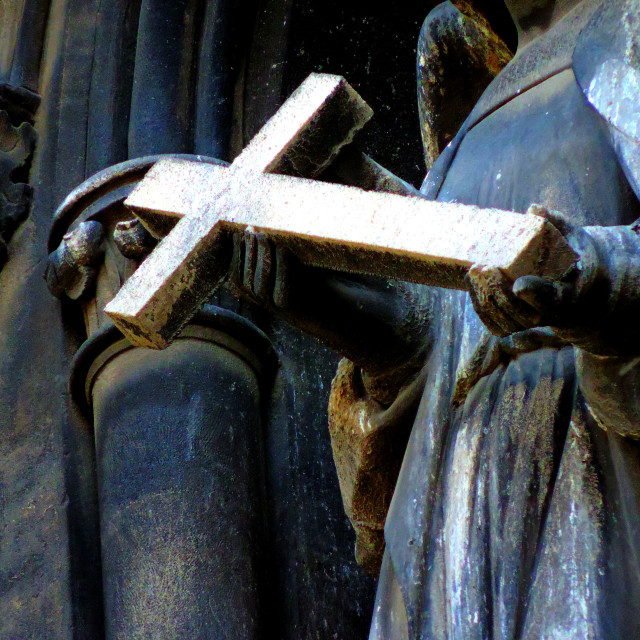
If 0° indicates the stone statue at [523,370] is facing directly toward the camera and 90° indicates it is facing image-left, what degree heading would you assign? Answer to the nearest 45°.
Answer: approximately 45°

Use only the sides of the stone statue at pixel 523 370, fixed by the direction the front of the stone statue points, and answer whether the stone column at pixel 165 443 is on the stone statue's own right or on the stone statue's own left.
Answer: on the stone statue's own right
